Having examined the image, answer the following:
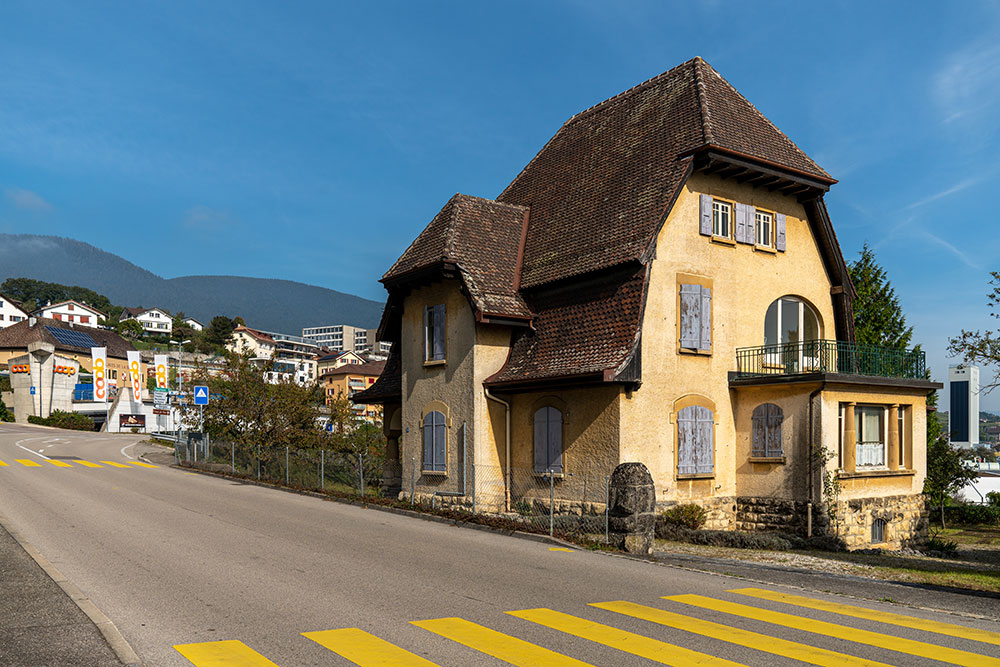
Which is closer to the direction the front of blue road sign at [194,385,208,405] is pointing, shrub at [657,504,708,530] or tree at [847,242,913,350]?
the shrub

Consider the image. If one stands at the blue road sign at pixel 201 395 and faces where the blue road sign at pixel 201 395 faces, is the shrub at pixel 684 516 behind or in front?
in front

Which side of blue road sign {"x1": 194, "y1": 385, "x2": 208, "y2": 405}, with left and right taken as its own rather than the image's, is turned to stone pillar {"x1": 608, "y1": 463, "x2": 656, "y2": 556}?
front

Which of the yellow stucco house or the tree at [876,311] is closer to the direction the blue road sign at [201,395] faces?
the yellow stucco house

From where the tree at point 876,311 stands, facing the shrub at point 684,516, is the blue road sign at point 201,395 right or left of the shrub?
right

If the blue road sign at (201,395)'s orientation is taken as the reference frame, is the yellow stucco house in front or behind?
in front

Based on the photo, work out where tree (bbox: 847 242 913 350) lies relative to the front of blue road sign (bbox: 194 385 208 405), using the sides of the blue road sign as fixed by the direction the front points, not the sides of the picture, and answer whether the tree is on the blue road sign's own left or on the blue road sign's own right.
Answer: on the blue road sign's own left

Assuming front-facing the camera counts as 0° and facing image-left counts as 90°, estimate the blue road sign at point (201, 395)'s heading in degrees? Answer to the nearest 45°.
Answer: approximately 0°
